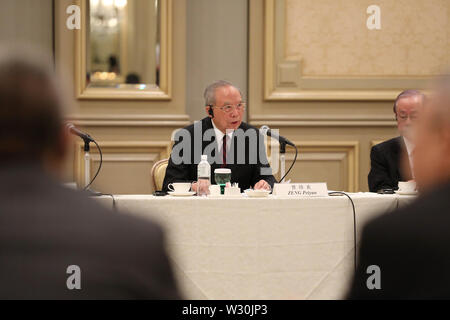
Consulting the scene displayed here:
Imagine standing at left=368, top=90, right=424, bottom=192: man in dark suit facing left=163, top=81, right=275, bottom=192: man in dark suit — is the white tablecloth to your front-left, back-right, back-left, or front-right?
front-left

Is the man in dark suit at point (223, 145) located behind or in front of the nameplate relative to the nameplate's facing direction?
behind

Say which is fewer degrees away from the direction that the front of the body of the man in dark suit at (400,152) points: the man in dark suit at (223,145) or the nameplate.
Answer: the nameplate

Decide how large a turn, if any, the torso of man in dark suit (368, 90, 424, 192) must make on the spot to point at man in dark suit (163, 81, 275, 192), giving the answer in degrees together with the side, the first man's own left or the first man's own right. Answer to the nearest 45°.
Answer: approximately 90° to the first man's own right

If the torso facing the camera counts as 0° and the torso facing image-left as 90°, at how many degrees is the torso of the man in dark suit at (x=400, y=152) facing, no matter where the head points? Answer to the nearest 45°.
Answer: approximately 0°

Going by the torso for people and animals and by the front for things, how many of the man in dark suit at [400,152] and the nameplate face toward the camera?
2

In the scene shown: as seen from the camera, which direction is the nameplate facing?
toward the camera

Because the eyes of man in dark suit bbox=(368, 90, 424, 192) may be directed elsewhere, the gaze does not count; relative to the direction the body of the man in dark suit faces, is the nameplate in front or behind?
in front

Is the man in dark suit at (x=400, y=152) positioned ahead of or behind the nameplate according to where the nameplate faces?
behind
